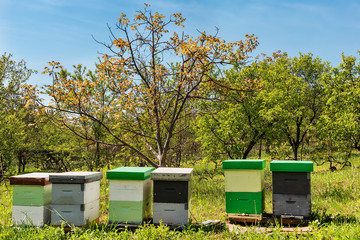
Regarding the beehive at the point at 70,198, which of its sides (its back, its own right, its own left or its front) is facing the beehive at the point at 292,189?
left

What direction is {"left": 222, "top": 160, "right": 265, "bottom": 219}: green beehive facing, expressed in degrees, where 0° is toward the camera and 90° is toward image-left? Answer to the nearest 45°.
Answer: approximately 0°

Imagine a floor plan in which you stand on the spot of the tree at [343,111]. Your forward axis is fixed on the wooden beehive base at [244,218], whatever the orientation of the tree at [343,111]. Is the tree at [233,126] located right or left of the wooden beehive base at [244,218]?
right

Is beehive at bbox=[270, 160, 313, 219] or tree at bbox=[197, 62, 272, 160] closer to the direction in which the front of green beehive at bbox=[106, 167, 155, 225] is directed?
the beehive

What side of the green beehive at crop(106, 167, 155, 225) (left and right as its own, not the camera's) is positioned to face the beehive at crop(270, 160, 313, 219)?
left

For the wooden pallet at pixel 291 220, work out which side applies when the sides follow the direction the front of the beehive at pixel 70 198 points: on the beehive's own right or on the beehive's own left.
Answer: on the beehive's own left
